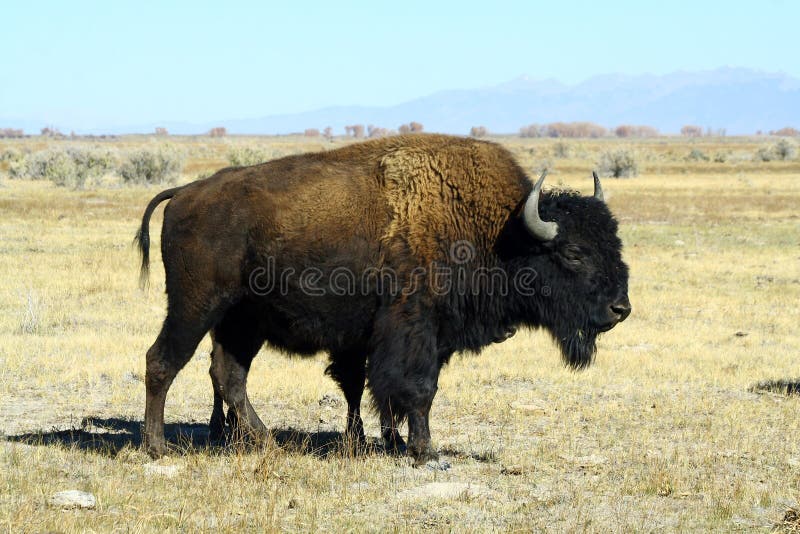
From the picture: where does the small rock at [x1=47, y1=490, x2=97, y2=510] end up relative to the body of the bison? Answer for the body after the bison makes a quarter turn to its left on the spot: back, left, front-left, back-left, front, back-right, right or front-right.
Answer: back-left

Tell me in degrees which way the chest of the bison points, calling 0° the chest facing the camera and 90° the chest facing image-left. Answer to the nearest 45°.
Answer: approximately 270°

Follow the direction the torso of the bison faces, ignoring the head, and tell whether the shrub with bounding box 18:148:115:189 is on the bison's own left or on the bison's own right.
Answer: on the bison's own left

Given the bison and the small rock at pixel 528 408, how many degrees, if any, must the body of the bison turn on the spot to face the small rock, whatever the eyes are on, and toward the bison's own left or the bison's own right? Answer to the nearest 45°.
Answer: approximately 45° to the bison's own left

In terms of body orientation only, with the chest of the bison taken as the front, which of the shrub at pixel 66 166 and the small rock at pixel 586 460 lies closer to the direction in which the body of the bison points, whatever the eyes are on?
the small rock

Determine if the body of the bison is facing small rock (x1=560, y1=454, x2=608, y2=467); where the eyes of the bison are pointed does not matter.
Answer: yes
